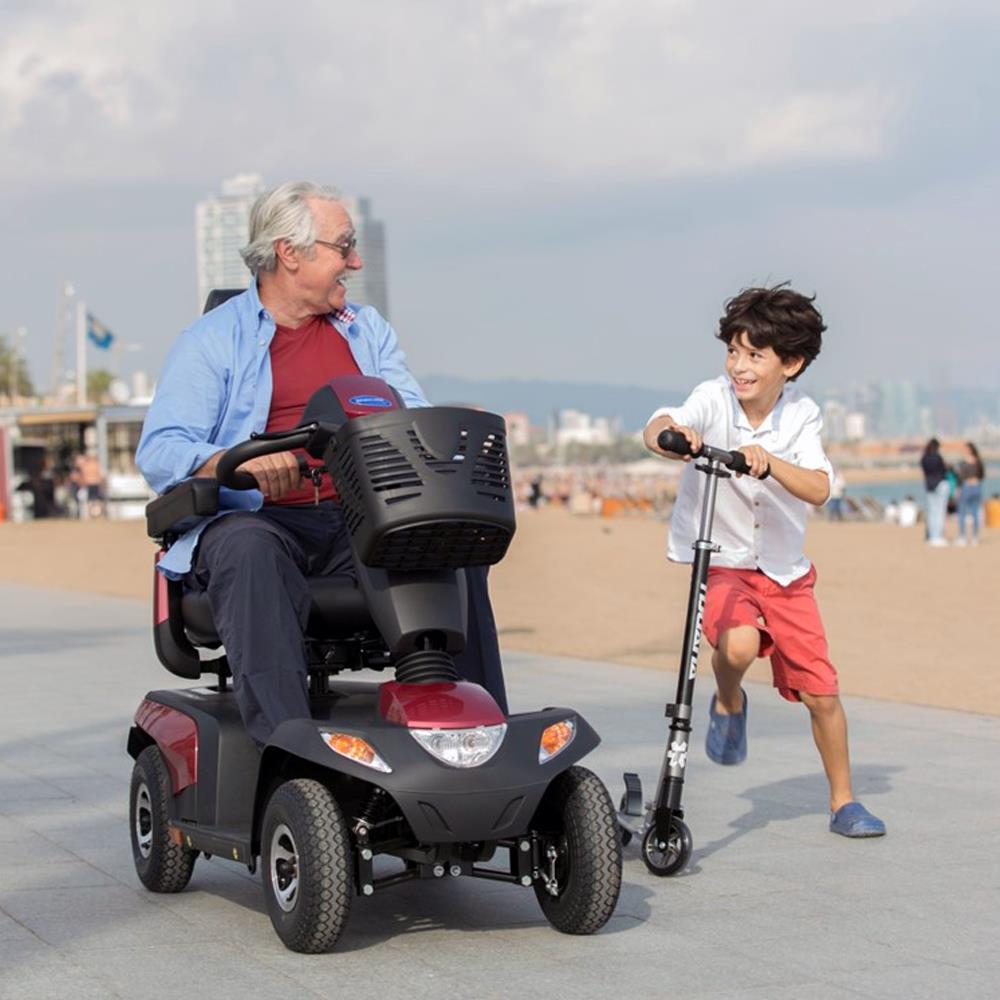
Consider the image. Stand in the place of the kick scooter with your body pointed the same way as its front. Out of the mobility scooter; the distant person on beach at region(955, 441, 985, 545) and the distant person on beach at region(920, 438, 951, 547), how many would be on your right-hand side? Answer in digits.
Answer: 1

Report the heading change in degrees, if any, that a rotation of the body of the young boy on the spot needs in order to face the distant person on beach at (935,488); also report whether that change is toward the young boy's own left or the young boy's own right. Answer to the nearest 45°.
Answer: approximately 180°

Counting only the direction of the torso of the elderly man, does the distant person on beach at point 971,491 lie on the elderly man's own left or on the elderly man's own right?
on the elderly man's own left

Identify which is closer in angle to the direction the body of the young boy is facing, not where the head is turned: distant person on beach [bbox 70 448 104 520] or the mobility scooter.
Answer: the mobility scooter

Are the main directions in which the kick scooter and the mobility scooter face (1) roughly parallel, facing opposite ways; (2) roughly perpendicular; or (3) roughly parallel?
roughly parallel

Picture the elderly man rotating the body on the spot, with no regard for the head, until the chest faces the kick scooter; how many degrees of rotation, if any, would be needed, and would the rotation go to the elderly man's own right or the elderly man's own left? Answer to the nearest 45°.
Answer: approximately 45° to the elderly man's own left

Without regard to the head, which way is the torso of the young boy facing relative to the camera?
toward the camera

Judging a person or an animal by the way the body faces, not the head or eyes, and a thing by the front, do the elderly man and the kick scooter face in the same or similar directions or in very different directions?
same or similar directions

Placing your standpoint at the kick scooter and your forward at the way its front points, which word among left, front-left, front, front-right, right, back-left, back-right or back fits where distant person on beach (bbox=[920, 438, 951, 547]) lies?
back-left

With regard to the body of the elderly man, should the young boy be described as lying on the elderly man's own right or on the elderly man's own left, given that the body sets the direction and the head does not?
on the elderly man's own left

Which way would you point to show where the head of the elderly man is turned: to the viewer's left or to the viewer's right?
to the viewer's right

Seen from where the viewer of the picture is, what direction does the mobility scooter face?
facing the viewer and to the right of the viewer
